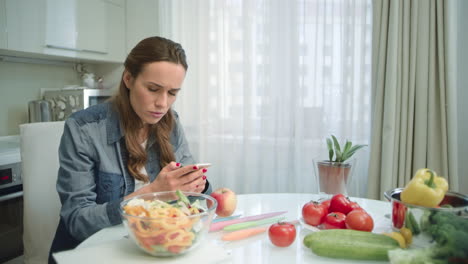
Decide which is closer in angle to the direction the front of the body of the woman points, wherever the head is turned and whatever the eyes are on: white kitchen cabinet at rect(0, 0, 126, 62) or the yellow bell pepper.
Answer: the yellow bell pepper

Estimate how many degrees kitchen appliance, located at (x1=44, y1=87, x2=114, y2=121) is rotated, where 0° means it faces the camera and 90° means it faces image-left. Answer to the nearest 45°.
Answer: approximately 315°

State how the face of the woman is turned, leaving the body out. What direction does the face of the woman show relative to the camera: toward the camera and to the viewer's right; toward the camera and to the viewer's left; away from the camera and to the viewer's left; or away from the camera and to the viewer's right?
toward the camera and to the viewer's right

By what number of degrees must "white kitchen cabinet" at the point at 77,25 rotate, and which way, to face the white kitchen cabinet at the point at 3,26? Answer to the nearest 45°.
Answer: approximately 90° to its right
